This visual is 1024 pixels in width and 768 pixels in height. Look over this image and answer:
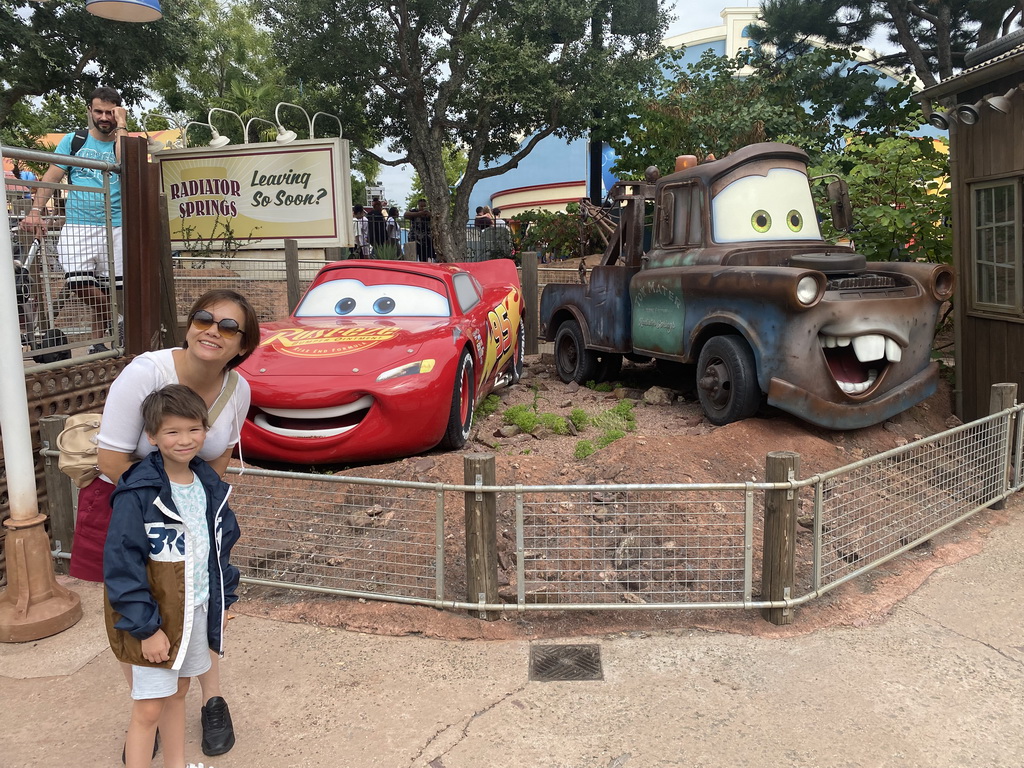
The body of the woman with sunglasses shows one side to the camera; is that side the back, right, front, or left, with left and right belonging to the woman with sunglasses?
front

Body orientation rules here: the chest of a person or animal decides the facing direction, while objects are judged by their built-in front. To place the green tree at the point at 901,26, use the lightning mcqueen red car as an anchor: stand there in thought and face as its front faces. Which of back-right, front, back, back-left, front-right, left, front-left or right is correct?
back

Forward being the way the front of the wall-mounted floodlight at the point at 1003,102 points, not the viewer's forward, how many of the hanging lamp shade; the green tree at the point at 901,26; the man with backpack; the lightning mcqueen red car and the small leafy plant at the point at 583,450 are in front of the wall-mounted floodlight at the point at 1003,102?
4

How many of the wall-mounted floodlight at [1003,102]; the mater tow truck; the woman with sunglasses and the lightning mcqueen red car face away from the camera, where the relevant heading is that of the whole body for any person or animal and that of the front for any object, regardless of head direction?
0

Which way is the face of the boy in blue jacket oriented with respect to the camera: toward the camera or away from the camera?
toward the camera

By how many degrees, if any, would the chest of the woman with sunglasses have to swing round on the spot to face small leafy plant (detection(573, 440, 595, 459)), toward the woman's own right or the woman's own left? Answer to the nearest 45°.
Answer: approximately 135° to the woman's own left

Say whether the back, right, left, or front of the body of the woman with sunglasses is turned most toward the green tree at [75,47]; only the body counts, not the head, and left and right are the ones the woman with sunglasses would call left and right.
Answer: back

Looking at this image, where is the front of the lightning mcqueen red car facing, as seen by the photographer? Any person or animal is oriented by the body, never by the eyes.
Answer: facing the viewer and to the left of the viewer

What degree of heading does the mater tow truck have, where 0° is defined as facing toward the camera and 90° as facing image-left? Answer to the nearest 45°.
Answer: approximately 315°

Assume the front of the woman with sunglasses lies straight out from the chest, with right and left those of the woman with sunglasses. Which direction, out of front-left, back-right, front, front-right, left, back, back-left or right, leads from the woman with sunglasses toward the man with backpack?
back

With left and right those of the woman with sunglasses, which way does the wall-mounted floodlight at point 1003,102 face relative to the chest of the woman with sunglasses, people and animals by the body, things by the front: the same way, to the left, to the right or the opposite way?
to the right

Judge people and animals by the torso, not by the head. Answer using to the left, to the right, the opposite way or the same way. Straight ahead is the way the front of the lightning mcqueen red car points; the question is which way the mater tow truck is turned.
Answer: to the left
